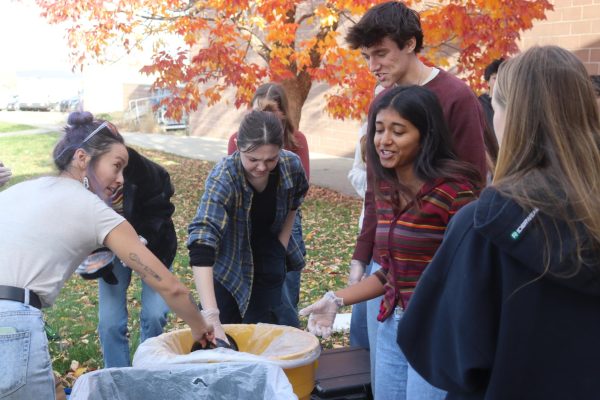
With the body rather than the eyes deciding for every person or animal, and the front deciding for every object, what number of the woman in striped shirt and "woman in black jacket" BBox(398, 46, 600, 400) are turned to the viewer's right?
0

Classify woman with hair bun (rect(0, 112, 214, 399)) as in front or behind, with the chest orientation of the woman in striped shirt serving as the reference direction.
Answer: in front

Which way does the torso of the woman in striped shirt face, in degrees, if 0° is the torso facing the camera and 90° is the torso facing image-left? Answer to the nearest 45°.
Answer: approximately 45°

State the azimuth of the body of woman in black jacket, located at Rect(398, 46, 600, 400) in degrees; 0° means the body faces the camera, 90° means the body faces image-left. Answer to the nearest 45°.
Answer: approximately 135°

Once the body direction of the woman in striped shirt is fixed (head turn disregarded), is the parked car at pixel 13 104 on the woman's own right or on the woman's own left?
on the woman's own right

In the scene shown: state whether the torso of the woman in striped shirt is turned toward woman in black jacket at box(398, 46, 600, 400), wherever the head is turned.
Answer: no

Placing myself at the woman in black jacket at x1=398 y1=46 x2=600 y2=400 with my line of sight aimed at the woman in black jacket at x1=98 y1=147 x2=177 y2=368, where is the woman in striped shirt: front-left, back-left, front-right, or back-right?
front-right

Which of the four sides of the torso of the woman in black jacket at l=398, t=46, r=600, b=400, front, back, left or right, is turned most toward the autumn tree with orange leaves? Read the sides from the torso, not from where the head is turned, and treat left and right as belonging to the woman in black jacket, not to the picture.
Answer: front

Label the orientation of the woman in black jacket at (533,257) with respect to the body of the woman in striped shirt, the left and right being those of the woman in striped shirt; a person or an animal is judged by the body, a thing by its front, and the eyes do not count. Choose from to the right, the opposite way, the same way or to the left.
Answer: to the right

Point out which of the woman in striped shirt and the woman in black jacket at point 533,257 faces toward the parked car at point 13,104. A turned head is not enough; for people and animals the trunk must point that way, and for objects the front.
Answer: the woman in black jacket

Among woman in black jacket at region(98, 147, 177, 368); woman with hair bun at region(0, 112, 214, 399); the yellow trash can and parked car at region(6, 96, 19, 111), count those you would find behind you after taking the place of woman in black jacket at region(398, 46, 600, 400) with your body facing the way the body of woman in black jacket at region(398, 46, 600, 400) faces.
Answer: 0

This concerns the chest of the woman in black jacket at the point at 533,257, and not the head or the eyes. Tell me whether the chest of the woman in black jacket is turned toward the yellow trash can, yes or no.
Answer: yes

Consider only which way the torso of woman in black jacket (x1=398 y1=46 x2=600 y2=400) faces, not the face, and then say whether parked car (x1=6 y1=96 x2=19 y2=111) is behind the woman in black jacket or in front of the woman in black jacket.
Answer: in front

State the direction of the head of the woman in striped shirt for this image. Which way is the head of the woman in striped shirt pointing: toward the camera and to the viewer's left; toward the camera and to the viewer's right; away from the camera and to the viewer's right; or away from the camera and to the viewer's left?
toward the camera and to the viewer's left

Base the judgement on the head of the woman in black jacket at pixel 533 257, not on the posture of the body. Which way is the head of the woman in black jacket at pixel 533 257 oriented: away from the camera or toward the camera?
away from the camera

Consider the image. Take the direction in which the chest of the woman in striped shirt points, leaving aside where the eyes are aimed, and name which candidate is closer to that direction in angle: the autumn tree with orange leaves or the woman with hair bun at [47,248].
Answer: the woman with hair bun

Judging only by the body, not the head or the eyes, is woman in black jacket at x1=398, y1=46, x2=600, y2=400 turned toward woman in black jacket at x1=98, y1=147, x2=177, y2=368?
yes
